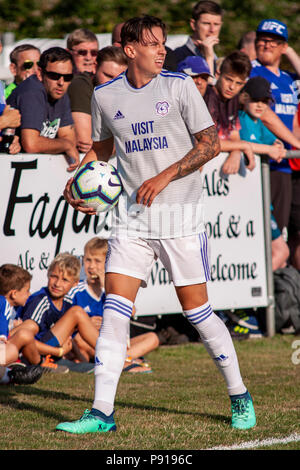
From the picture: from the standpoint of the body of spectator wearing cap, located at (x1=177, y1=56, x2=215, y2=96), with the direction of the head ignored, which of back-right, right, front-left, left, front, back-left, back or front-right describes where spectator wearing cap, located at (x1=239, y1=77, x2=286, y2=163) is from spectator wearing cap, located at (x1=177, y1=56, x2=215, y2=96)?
left

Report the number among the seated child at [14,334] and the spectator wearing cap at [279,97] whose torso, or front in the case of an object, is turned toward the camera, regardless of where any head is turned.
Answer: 1

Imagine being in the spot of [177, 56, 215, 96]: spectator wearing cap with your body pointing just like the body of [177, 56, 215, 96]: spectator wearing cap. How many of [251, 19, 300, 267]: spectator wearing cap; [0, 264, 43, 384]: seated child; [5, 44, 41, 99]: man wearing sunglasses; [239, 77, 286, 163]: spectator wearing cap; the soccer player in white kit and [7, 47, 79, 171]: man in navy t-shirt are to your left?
2

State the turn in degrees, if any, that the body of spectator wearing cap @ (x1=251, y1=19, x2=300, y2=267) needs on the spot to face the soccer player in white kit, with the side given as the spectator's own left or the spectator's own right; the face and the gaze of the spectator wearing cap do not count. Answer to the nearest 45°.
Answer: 0° — they already face them

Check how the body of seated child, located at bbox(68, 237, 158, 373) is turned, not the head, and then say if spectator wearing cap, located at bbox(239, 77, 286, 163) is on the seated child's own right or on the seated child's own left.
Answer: on the seated child's own left

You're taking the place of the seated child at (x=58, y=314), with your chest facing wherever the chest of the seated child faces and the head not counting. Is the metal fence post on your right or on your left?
on your left

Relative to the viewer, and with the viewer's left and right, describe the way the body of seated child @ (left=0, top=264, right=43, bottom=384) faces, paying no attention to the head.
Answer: facing to the right of the viewer
